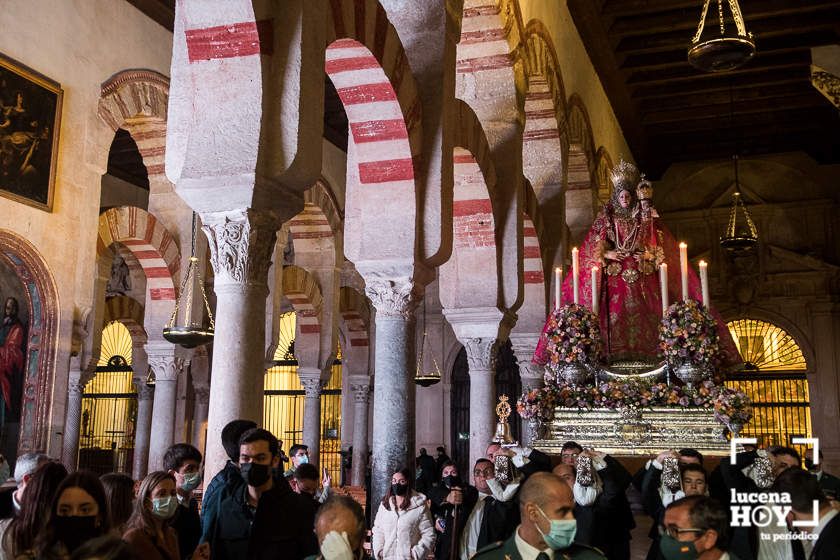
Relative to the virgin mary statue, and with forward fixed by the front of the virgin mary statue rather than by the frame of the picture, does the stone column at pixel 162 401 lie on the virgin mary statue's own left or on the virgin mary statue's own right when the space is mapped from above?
on the virgin mary statue's own right

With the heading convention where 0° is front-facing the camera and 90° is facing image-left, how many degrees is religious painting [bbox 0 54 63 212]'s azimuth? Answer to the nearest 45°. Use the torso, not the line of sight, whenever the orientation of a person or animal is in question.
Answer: approximately 315°

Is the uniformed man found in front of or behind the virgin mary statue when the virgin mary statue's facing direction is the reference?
in front

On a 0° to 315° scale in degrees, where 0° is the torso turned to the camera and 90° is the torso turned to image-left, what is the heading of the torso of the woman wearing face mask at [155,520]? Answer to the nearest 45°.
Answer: approximately 315°

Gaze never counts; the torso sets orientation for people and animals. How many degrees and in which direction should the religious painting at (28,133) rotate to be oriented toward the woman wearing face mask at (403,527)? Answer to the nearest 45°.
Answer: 0° — it already faces them

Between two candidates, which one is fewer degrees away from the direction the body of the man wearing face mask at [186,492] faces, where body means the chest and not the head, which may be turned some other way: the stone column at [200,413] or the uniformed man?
the uniformed man

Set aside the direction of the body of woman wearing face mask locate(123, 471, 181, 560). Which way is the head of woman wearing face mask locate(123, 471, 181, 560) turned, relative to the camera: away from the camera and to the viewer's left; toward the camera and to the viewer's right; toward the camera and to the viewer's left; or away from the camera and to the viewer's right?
toward the camera and to the viewer's right

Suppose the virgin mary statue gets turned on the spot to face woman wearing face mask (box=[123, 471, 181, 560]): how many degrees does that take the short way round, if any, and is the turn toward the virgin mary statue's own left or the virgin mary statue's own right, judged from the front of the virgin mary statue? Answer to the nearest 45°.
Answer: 0° — it already faces them

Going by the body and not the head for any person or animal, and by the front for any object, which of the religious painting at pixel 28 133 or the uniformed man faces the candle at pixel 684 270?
the religious painting

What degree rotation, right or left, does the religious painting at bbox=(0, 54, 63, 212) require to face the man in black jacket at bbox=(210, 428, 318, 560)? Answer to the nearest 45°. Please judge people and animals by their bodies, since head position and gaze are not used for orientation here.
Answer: approximately 45° to its right

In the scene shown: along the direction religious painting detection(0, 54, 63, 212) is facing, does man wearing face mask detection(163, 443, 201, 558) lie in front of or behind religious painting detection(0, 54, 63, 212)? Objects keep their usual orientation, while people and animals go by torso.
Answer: in front

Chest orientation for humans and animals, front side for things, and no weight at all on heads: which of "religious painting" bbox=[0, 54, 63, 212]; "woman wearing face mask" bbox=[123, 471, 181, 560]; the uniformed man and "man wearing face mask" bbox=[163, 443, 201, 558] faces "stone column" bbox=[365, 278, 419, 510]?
the religious painting

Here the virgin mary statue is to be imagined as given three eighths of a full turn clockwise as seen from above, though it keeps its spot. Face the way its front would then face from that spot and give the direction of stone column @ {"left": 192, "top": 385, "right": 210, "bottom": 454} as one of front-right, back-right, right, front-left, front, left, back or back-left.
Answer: front

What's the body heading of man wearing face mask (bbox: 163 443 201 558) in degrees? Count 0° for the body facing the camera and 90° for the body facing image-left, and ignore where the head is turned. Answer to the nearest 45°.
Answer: approximately 315°

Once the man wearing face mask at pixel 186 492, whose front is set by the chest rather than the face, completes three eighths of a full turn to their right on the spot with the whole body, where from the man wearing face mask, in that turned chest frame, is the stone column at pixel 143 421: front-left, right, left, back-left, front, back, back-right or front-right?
right
